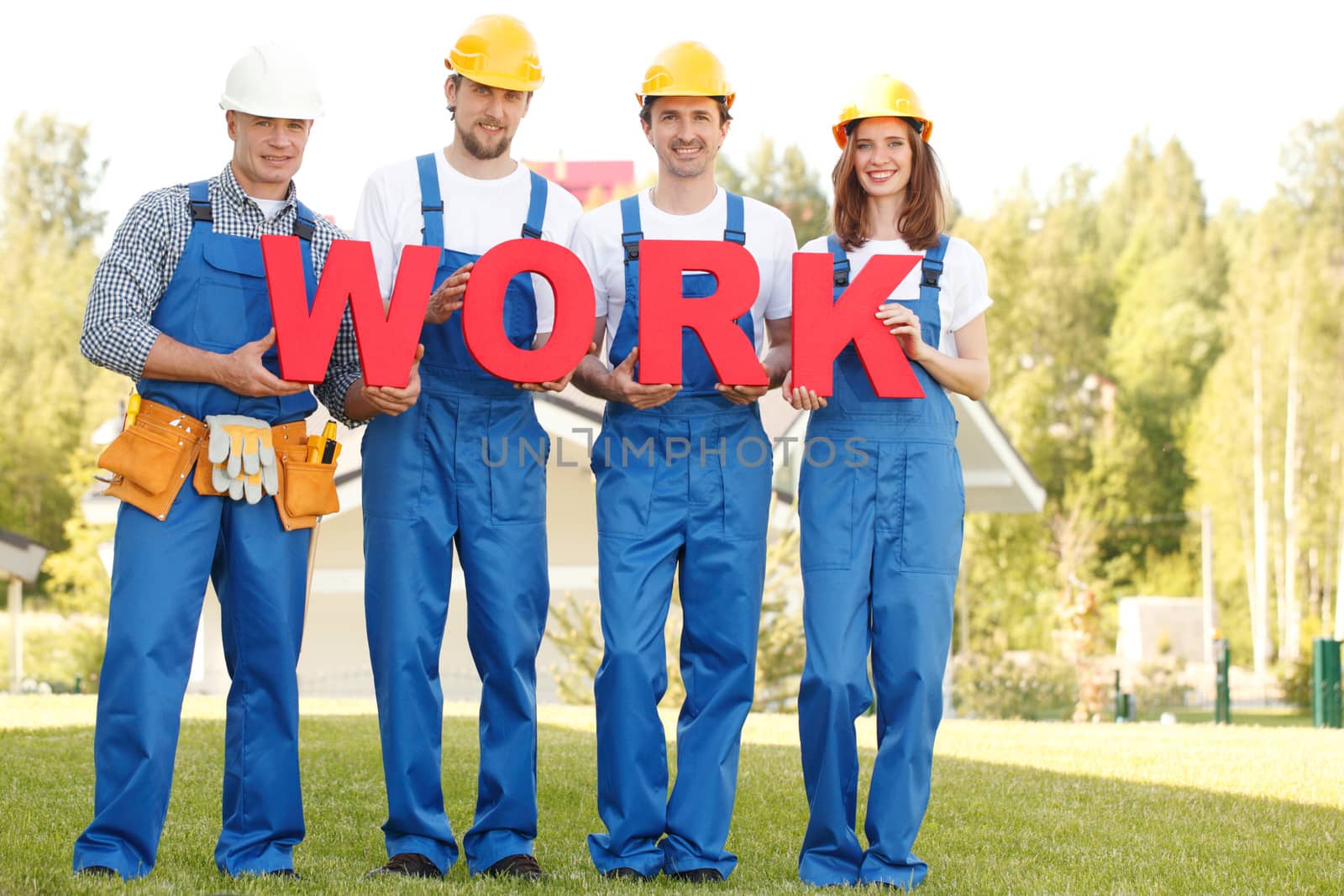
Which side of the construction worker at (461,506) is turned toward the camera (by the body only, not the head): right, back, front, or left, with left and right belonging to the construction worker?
front

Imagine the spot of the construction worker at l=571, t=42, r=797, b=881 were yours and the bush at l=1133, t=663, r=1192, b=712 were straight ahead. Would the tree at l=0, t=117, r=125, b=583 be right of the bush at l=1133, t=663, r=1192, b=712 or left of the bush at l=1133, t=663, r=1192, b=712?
left

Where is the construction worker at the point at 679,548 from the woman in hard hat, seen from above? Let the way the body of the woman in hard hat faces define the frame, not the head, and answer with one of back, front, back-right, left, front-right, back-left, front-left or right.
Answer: right

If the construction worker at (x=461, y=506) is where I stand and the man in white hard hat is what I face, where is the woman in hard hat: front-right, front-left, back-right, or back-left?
back-left

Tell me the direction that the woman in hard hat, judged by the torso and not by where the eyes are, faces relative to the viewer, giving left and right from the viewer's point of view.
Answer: facing the viewer

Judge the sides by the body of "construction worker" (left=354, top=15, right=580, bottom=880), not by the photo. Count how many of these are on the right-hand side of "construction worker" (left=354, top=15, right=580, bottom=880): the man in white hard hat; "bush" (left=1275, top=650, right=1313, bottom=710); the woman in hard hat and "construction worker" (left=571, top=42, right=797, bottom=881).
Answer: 1

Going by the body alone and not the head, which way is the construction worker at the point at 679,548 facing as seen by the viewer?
toward the camera

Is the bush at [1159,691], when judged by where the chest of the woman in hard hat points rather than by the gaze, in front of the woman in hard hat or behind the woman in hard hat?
behind

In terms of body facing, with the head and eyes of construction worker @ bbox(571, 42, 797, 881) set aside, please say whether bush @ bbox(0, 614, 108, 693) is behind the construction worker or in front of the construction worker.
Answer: behind

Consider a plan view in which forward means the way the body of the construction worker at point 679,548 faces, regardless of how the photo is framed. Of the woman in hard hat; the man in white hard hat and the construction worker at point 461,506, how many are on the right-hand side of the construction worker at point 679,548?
2

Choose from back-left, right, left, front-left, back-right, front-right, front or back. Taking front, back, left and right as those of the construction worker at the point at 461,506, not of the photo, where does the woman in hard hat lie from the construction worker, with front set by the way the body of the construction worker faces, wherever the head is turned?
left

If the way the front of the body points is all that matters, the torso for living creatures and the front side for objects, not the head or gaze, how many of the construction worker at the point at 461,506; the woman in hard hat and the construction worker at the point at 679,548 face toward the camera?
3

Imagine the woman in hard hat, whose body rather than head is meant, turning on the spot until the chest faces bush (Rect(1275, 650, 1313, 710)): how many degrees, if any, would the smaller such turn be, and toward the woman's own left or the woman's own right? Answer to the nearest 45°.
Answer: approximately 180°

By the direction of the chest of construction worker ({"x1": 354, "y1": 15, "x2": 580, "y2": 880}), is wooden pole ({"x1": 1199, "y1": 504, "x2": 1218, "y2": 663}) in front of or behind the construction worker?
behind

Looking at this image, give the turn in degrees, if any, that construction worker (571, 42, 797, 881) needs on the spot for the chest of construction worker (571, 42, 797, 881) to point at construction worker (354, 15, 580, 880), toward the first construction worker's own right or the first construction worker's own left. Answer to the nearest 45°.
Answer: approximately 90° to the first construction worker's own right

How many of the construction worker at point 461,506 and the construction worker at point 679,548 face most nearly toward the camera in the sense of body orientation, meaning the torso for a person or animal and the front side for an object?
2
